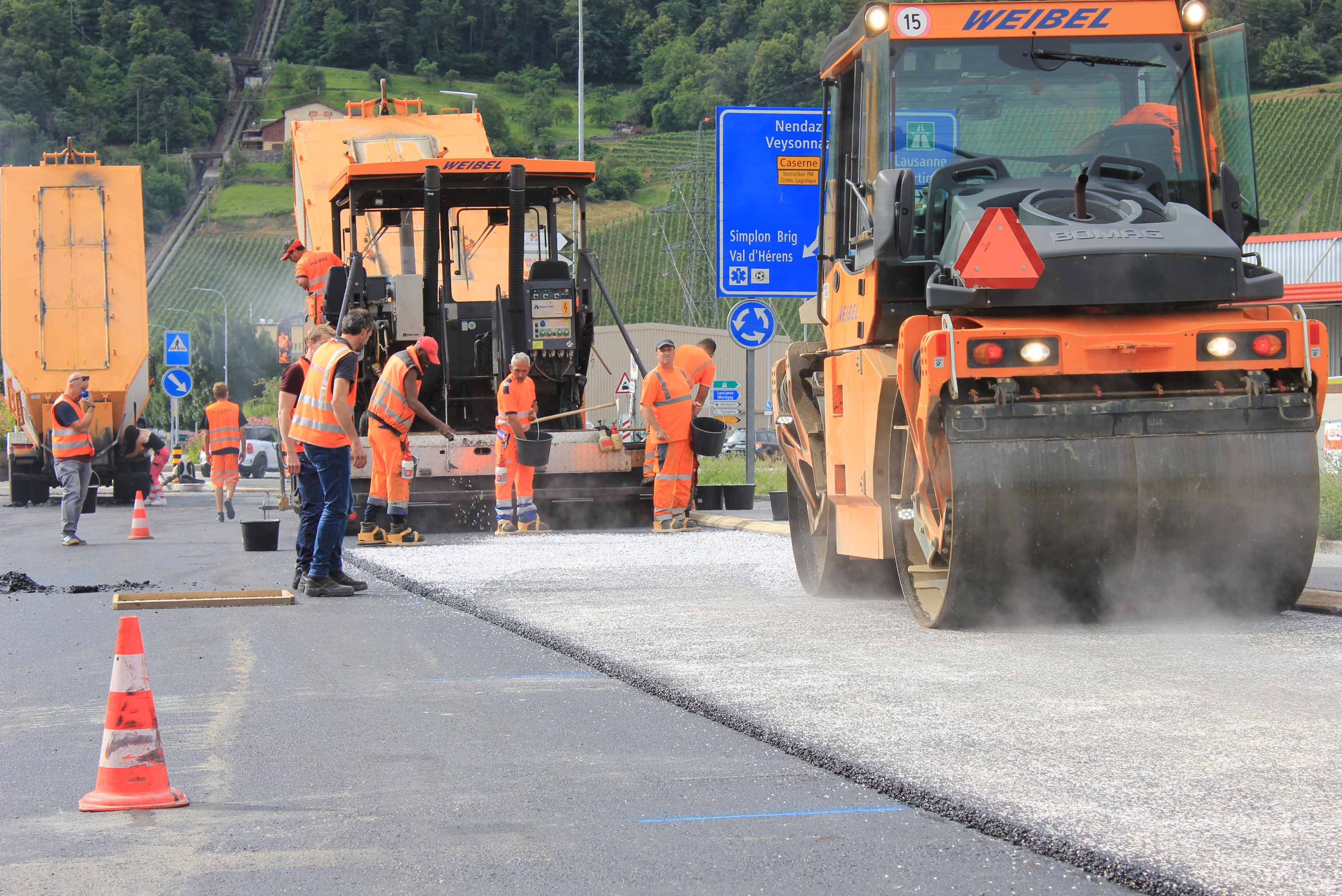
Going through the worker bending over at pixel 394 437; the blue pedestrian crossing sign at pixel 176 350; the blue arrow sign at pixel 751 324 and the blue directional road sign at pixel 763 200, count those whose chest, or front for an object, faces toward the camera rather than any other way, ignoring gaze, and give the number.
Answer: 3

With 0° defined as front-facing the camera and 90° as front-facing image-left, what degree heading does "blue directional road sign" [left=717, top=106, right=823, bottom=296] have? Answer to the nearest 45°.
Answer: approximately 0°

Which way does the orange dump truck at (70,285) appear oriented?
away from the camera

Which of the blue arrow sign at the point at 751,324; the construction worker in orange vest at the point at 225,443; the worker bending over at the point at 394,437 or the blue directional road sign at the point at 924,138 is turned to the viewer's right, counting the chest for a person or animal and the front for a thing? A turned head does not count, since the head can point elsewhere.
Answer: the worker bending over

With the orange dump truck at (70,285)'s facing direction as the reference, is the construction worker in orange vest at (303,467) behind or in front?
behind

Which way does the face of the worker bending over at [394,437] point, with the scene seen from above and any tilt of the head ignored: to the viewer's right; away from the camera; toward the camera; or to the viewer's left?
to the viewer's right
